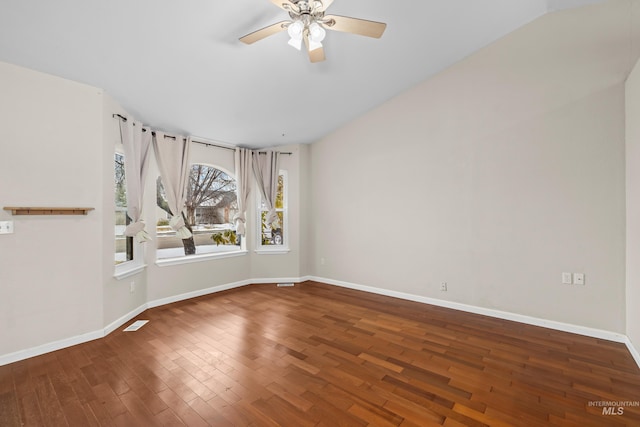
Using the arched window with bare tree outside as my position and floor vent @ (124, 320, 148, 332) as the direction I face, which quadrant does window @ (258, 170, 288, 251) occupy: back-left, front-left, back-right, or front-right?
back-left

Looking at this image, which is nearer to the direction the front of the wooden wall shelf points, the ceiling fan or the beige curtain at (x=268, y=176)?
the ceiling fan

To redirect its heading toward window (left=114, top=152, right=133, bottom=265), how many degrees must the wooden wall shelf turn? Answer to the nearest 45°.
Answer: approximately 135° to its left

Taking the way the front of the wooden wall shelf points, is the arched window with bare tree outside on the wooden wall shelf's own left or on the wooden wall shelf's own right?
on the wooden wall shelf's own left

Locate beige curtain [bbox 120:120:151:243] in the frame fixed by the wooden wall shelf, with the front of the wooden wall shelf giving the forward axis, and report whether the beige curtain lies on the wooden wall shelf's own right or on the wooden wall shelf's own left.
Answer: on the wooden wall shelf's own left

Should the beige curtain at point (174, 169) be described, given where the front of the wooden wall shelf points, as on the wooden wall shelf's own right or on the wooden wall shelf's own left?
on the wooden wall shelf's own left
